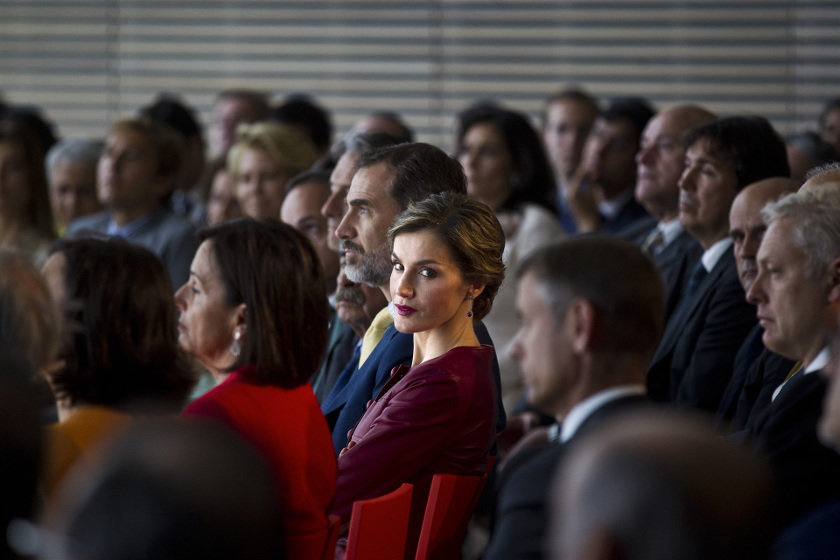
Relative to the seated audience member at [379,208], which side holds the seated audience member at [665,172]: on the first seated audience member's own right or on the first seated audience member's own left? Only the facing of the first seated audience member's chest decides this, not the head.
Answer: on the first seated audience member's own right

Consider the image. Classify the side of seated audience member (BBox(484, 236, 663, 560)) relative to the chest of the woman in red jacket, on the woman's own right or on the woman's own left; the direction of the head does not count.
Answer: on the woman's own left

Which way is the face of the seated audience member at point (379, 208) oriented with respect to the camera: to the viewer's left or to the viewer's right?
to the viewer's left

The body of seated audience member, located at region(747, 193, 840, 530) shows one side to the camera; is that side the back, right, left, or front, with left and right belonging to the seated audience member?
left

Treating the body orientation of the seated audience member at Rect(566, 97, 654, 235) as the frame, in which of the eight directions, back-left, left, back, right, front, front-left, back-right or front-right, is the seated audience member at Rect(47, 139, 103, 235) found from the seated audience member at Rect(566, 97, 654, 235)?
front-right

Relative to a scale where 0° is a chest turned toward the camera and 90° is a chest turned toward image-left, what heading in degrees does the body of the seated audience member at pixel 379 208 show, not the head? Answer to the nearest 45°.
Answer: approximately 90°

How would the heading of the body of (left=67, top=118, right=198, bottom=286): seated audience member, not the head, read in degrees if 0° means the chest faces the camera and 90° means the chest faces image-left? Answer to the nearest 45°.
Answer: approximately 45°
